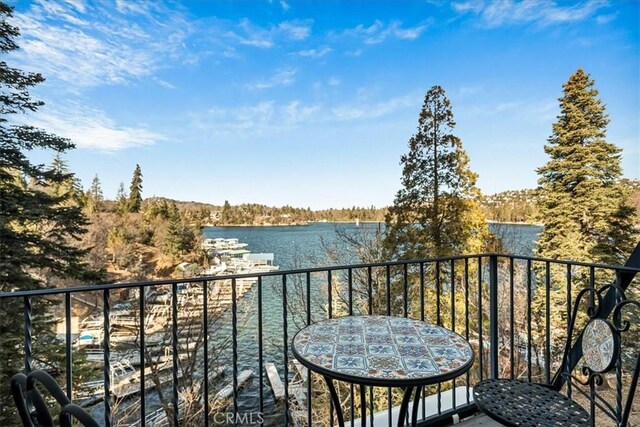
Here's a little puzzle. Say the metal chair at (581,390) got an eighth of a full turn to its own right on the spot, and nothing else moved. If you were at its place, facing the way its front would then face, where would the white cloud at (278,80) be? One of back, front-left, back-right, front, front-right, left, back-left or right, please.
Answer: front-right

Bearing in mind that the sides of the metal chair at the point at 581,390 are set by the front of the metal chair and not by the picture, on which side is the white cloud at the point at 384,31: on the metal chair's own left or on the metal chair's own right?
on the metal chair's own right

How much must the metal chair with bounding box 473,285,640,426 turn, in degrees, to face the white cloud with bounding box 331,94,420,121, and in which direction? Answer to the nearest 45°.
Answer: approximately 90° to its right

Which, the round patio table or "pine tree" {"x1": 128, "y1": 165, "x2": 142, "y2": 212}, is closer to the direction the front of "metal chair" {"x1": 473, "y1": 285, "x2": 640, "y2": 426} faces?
the round patio table

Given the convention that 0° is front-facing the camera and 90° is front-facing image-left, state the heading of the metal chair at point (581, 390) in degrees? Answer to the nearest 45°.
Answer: approximately 45°
